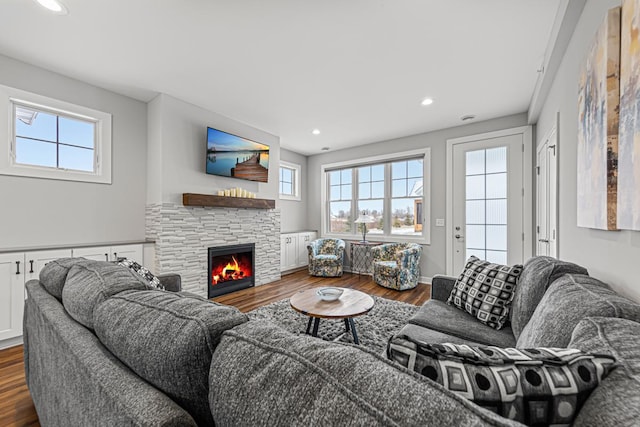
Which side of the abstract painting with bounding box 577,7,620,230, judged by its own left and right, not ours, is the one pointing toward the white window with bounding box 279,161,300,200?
front

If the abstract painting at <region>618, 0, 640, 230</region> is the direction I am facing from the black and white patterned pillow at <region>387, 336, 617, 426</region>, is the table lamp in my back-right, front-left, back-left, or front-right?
front-left

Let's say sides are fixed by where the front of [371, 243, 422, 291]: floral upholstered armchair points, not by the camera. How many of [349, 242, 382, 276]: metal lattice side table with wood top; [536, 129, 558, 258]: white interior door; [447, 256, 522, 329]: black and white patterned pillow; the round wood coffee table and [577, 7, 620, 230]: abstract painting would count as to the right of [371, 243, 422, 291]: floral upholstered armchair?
1

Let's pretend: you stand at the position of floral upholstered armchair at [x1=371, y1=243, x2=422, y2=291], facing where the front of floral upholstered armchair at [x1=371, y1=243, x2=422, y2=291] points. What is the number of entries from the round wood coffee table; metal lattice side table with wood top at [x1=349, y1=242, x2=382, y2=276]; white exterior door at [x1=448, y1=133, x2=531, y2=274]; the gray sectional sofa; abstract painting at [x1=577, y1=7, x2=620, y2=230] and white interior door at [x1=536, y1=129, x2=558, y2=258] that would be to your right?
1

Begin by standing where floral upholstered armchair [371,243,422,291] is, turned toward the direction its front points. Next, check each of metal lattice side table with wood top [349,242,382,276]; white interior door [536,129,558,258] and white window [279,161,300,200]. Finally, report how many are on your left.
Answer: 1

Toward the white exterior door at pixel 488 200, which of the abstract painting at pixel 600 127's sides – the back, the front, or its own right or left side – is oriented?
right

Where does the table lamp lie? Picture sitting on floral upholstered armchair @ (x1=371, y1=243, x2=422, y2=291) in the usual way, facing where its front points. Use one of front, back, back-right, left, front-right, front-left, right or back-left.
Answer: right

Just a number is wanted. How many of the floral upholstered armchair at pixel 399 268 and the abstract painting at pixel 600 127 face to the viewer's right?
0

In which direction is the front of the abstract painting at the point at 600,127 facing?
to the viewer's left

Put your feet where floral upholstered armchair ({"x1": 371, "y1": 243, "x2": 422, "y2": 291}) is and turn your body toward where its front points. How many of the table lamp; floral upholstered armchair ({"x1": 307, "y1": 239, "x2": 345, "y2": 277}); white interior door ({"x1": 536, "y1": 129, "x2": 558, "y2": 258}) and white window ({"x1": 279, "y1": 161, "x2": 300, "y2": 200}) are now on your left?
1

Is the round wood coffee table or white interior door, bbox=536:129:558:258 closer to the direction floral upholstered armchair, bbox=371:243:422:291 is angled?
the round wood coffee table

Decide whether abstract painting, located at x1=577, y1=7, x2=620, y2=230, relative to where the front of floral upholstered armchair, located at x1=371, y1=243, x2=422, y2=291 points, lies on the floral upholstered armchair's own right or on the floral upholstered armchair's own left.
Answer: on the floral upholstered armchair's own left

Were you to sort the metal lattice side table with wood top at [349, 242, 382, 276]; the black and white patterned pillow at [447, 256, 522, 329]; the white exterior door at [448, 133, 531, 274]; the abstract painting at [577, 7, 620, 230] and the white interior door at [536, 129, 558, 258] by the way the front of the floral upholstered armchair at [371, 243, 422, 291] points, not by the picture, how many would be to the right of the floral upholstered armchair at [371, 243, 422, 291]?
1

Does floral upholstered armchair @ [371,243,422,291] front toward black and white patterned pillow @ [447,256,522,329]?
no

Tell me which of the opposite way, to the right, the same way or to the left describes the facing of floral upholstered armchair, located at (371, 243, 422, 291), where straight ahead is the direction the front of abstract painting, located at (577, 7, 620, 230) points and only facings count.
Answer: to the left

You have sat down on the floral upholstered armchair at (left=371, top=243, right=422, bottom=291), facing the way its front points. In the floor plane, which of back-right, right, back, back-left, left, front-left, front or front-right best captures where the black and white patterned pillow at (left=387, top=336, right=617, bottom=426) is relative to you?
front-left

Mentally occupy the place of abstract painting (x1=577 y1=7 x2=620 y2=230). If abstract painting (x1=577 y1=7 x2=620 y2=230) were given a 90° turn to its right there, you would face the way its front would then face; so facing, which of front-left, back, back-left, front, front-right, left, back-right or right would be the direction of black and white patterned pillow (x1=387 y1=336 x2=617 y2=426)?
back

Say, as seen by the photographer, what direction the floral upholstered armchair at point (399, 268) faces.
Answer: facing the viewer and to the left of the viewer

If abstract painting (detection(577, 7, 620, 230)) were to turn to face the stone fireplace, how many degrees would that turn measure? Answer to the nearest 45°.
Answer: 0° — it already faces it

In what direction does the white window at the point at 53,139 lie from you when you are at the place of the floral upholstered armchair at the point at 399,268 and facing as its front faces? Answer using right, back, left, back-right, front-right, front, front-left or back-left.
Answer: front

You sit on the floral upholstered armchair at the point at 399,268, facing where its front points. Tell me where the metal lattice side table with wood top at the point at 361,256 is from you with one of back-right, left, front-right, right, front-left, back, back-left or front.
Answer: right

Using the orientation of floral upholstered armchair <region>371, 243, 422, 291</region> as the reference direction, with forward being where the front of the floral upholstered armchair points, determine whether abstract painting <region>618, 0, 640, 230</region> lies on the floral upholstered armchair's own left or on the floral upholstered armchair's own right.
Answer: on the floral upholstered armchair's own left

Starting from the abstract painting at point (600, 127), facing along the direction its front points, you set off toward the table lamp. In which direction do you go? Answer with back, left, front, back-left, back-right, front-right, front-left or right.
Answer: front-right
